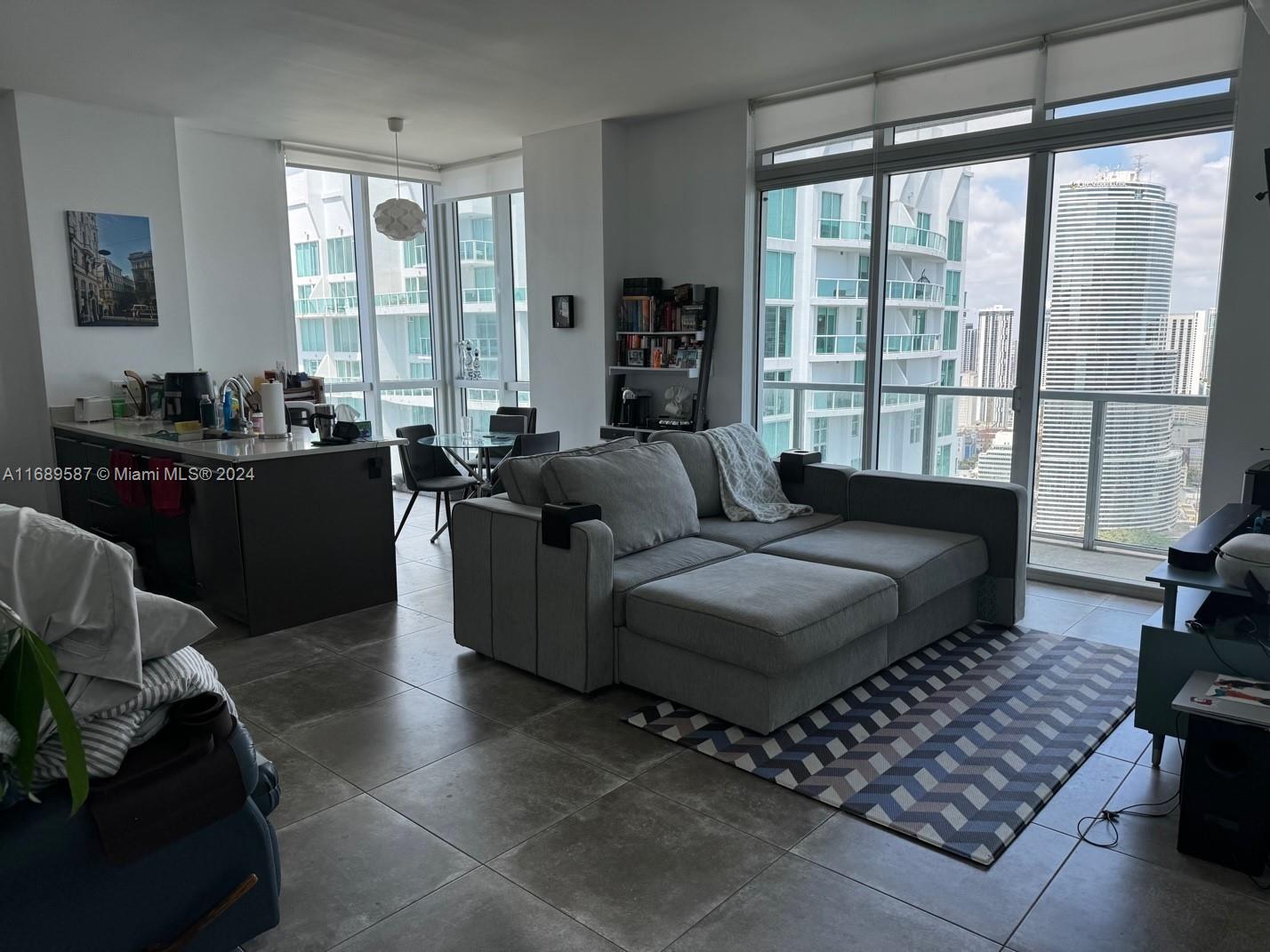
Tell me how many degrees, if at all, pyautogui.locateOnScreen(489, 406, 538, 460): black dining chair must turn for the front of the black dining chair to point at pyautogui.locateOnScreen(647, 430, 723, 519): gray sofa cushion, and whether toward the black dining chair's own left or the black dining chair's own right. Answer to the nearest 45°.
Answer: approximately 90° to the black dining chair's own left

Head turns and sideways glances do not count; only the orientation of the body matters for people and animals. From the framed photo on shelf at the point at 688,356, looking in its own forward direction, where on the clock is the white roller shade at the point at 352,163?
The white roller shade is roughly at 4 o'clock from the framed photo on shelf.

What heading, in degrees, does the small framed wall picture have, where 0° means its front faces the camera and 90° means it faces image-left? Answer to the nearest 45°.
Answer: approximately 0°

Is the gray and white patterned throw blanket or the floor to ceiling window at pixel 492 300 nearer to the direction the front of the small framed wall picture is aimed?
the gray and white patterned throw blanket

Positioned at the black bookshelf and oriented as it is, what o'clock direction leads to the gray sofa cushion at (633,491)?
The gray sofa cushion is roughly at 12 o'clock from the black bookshelf.

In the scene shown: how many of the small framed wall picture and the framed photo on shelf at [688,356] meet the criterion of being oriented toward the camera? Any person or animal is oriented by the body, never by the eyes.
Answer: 2

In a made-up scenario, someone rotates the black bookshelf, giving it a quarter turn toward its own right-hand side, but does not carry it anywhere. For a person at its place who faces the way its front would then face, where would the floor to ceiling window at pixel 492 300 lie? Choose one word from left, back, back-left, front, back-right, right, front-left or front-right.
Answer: front-right

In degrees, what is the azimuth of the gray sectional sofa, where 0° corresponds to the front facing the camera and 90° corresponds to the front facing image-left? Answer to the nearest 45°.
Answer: approximately 315°
